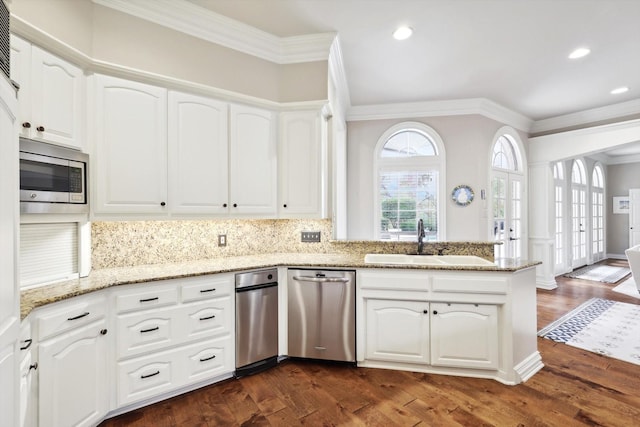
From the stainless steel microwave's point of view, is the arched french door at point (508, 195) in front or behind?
in front

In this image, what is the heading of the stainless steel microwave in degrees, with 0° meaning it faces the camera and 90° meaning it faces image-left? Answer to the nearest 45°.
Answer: approximately 315°

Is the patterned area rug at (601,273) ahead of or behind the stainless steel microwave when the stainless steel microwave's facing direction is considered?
ahead

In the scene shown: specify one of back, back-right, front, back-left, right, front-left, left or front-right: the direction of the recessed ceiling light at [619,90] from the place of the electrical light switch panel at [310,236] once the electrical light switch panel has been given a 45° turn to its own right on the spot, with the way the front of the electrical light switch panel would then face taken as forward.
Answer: back-left

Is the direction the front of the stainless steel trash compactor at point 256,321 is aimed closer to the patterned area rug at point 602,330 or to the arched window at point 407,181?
the patterned area rug

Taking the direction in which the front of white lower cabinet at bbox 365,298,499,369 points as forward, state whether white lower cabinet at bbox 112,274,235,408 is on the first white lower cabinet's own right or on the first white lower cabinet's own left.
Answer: on the first white lower cabinet's own right

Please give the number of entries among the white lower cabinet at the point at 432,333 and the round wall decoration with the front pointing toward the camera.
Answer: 2

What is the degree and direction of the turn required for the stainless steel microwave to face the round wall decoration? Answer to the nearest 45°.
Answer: approximately 45° to its left

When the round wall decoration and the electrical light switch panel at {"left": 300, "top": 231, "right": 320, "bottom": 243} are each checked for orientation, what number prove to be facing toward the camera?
2

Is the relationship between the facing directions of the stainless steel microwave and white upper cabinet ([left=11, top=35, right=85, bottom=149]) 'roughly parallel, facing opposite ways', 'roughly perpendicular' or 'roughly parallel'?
roughly parallel

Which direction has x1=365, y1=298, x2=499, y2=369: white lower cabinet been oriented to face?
toward the camera

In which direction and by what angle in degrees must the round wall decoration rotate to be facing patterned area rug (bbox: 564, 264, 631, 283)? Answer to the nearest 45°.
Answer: approximately 135° to its left

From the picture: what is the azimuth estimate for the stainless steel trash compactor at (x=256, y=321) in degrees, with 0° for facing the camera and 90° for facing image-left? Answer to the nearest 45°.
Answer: approximately 315°

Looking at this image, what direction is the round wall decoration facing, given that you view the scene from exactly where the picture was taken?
facing the viewer

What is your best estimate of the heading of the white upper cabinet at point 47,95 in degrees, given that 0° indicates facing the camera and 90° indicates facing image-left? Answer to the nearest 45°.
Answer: approximately 315°

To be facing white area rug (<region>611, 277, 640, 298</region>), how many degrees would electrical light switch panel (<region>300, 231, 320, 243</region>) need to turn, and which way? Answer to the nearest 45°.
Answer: approximately 90° to its left

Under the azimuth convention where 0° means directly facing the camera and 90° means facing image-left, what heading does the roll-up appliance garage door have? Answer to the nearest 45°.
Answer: approximately 315°
